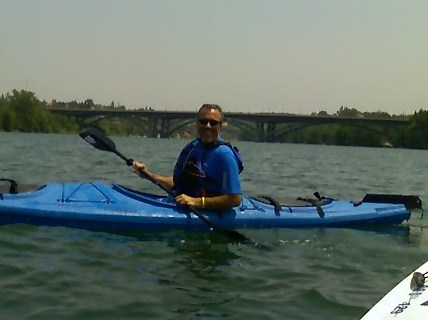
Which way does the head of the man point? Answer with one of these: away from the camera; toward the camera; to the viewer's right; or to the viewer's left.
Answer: toward the camera

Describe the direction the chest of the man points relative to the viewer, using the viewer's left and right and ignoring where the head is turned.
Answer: facing the viewer and to the left of the viewer

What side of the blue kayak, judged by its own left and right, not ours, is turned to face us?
left
